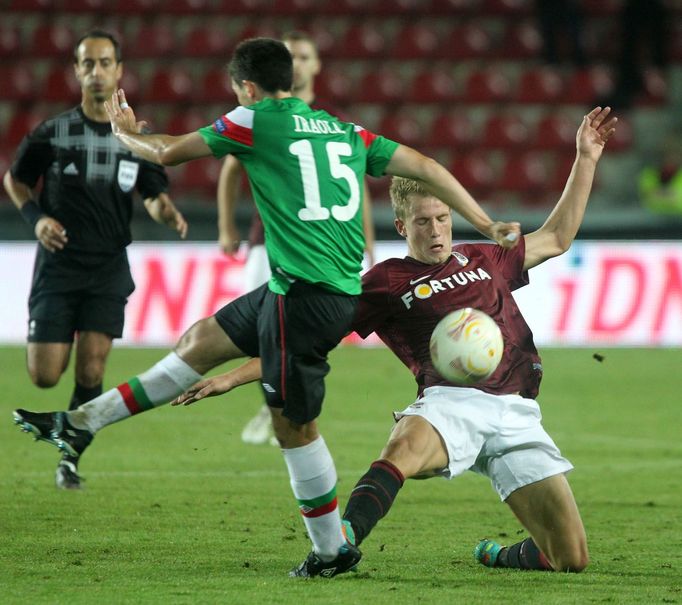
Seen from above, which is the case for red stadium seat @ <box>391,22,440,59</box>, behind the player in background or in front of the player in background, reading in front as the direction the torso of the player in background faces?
behind

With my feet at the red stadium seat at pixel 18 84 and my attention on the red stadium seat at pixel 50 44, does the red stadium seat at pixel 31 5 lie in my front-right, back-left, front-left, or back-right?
front-left

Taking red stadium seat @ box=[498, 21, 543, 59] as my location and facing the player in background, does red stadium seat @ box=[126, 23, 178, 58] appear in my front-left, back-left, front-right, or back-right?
front-right

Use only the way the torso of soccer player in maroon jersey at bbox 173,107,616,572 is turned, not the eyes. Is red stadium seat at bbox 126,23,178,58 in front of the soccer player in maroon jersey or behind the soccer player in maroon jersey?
behind

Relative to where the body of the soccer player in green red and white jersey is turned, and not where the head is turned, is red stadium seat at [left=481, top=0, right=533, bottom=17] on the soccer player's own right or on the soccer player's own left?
on the soccer player's own right

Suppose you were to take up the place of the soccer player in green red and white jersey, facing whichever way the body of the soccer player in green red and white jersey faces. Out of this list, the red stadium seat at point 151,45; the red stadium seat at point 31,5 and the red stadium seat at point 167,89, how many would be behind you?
0

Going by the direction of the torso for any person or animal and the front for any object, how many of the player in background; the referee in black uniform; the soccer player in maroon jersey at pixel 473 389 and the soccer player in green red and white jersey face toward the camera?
3

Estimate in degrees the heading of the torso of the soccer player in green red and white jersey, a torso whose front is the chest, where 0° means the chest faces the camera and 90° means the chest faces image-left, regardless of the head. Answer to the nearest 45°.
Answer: approximately 135°

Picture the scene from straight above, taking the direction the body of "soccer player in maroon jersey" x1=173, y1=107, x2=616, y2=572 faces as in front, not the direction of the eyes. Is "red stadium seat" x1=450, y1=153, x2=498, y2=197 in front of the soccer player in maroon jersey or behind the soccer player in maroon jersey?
behind

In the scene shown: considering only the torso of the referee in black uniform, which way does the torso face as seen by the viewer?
toward the camera

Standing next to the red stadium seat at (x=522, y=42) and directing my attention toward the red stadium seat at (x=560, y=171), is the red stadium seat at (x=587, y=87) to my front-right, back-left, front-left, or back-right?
front-left

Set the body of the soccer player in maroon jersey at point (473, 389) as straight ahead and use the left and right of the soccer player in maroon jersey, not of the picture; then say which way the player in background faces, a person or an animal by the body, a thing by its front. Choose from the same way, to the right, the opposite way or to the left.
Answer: the same way

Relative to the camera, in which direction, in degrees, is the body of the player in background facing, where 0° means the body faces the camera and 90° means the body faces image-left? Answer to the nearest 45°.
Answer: approximately 0°

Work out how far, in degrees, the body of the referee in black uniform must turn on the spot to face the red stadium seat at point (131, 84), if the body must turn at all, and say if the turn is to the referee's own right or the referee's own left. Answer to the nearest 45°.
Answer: approximately 180°

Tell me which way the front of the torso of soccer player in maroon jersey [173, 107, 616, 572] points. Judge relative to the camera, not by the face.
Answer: toward the camera

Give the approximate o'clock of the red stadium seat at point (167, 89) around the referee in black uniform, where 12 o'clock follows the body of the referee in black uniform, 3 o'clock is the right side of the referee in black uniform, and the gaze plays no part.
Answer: The red stadium seat is roughly at 6 o'clock from the referee in black uniform.

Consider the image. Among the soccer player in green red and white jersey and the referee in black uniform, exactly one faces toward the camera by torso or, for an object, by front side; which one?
the referee in black uniform

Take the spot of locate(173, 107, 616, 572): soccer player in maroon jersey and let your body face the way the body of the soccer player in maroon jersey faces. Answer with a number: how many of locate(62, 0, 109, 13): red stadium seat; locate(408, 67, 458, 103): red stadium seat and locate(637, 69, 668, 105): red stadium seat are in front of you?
0

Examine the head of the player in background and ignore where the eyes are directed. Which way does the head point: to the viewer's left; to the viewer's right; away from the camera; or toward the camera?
toward the camera

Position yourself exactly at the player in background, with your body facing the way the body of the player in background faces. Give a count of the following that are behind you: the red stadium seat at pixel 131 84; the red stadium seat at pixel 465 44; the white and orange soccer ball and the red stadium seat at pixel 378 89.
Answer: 3

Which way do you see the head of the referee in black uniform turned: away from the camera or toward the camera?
toward the camera
